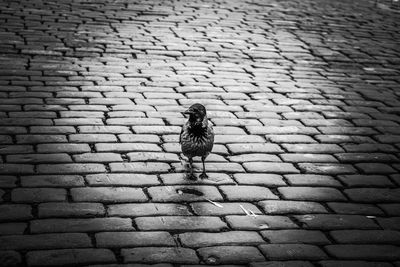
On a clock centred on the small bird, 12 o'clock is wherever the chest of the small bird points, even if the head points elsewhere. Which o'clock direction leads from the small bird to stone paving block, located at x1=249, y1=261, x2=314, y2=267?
The stone paving block is roughly at 11 o'clock from the small bird.

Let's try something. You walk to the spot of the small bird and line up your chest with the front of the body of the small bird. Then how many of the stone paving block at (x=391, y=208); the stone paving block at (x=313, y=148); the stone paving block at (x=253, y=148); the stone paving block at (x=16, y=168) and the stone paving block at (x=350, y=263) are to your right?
1

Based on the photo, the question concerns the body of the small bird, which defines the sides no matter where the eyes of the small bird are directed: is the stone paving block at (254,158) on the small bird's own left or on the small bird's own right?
on the small bird's own left

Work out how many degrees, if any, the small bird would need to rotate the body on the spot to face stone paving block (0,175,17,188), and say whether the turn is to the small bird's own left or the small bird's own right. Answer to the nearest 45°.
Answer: approximately 90° to the small bird's own right

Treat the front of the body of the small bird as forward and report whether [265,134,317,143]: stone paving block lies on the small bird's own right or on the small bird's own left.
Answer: on the small bird's own left

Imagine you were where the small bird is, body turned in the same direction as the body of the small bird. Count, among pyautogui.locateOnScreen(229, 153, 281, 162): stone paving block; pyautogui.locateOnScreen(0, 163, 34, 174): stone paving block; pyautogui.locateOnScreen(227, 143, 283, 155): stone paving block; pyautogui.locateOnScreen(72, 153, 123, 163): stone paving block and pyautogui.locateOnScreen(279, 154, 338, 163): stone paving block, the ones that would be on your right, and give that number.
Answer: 2

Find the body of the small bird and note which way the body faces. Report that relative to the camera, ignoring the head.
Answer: toward the camera

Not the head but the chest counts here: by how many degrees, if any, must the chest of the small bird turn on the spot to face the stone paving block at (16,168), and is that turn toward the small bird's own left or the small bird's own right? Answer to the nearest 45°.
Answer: approximately 90° to the small bird's own right

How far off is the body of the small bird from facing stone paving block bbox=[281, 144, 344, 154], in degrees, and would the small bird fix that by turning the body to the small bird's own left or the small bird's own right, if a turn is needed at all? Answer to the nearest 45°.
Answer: approximately 135° to the small bird's own left

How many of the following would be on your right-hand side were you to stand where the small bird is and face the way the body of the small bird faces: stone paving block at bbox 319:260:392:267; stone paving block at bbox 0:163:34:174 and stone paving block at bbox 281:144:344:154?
1

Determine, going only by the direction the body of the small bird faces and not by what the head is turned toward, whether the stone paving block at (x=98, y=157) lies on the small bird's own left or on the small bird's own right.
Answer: on the small bird's own right

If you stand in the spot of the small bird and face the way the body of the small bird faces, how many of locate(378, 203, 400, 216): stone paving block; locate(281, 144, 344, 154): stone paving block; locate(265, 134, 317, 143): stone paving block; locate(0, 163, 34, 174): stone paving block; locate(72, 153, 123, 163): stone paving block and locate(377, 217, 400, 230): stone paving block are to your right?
2
